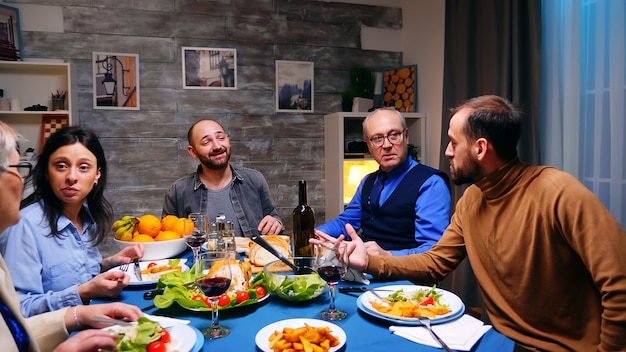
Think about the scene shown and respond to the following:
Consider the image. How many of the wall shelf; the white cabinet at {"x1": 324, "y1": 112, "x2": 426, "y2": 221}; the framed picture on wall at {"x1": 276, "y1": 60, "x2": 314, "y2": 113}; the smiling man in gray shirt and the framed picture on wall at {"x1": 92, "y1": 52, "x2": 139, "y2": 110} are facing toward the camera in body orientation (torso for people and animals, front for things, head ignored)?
5

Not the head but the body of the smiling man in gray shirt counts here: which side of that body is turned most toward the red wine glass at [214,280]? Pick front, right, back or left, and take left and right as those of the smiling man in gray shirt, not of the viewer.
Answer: front

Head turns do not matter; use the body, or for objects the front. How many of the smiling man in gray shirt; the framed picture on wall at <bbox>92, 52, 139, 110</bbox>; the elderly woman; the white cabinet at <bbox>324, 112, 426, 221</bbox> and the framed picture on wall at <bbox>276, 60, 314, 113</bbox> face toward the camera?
4

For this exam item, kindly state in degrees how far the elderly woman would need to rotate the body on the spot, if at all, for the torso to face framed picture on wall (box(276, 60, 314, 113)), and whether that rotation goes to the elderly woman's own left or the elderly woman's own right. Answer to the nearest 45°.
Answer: approximately 45° to the elderly woman's own left

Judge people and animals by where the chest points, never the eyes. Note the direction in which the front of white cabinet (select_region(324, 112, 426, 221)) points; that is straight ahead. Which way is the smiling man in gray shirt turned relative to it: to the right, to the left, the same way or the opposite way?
the same way

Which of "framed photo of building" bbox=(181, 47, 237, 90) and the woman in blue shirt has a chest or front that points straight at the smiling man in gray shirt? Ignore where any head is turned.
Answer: the framed photo of building

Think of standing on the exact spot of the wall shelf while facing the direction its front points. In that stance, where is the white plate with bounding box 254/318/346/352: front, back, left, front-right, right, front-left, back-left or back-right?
front

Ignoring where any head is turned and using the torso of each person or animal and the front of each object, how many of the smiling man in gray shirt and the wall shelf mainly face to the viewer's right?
0

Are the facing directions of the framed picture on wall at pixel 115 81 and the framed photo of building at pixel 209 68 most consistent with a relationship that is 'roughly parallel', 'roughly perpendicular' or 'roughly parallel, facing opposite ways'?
roughly parallel

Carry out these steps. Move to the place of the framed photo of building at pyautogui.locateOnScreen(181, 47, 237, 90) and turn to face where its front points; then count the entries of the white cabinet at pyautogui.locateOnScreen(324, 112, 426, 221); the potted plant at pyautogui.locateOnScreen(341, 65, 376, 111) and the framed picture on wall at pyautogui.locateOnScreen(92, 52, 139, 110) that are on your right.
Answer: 1

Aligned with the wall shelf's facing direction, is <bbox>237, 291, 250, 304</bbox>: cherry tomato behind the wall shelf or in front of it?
in front

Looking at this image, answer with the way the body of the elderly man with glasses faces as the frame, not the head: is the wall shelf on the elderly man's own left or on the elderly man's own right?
on the elderly man's own right

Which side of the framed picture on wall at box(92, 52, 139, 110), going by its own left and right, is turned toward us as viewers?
front

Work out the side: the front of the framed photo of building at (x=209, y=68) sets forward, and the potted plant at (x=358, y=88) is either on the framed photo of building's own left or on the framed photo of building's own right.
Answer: on the framed photo of building's own left

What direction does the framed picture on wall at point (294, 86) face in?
toward the camera

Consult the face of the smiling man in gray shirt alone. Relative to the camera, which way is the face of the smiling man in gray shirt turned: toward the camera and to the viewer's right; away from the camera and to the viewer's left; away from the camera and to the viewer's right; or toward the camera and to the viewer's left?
toward the camera and to the viewer's right

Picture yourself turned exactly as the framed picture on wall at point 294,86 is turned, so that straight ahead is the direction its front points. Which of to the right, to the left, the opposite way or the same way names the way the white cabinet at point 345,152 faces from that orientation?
the same way

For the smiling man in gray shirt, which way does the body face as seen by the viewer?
toward the camera

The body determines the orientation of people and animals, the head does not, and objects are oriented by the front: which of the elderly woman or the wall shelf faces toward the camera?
the wall shelf

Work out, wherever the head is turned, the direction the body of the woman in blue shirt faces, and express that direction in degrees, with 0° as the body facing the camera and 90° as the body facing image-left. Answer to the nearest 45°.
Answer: approximately 315°
